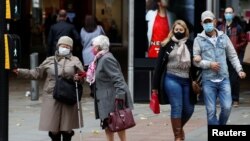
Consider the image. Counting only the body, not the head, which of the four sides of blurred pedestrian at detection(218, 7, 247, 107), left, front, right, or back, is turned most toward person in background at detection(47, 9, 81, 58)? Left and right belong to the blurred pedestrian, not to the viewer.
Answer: right

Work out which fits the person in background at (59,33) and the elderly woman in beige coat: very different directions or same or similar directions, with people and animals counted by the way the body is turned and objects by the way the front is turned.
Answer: very different directions

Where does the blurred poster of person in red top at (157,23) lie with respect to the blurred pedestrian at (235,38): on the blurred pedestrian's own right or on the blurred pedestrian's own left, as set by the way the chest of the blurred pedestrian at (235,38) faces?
on the blurred pedestrian's own right

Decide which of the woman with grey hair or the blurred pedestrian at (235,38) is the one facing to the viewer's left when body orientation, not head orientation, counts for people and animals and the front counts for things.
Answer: the woman with grey hair

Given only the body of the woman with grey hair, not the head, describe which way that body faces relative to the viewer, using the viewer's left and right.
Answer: facing to the left of the viewer

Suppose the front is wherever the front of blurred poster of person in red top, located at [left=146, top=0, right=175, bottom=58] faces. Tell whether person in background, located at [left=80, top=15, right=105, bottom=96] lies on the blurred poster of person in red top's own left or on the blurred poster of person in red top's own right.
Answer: on the blurred poster of person in red top's own right
